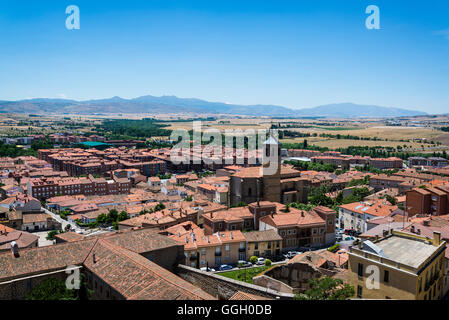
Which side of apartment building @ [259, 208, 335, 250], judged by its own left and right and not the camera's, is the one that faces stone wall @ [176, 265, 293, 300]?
front

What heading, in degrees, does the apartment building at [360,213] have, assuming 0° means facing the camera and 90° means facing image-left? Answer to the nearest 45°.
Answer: approximately 45°

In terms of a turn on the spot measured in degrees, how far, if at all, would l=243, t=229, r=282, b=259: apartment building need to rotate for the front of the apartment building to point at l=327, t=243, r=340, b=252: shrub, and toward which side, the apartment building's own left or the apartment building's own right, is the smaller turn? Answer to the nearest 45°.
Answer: approximately 90° to the apartment building's own left

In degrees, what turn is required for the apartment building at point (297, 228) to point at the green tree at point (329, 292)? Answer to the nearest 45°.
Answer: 0° — it already faces it

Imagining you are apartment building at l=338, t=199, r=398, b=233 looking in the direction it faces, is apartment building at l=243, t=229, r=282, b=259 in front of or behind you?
in front

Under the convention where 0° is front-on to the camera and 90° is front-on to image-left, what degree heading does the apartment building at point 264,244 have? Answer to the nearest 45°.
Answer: approximately 0°

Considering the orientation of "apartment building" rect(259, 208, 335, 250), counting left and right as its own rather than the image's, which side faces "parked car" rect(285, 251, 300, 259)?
front

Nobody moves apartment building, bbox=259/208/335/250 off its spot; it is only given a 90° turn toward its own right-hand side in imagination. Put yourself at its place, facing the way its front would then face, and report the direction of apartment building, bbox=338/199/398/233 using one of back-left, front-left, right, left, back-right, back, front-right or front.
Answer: back-right

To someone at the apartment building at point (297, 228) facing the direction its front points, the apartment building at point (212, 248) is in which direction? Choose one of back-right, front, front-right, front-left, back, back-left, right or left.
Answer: front-right

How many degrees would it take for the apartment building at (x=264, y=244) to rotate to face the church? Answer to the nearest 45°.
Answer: approximately 180°

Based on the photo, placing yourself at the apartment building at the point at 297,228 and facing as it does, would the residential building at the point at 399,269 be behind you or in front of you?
in front

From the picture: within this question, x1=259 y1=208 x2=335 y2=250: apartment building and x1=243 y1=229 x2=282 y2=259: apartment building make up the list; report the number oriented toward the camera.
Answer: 2
